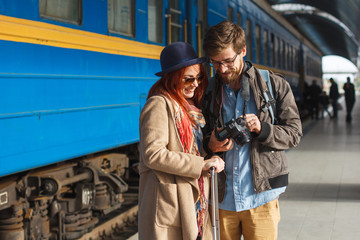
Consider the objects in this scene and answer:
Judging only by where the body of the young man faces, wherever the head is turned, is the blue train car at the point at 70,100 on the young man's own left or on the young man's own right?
on the young man's own right

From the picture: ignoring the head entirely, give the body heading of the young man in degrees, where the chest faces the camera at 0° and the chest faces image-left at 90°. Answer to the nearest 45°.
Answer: approximately 45°

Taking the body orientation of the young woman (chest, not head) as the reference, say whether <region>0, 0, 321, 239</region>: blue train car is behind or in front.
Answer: behind

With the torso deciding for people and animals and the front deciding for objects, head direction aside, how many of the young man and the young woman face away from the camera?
0

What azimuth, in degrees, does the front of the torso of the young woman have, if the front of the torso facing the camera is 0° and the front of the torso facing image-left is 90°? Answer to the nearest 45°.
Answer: approximately 315°
